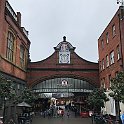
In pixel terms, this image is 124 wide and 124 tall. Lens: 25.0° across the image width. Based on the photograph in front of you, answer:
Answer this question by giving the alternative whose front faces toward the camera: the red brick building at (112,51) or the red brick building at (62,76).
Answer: the red brick building at (62,76)

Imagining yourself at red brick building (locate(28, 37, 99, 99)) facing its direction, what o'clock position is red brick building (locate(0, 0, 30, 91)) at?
red brick building (locate(0, 0, 30, 91)) is roughly at 1 o'clock from red brick building (locate(28, 37, 99, 99)).

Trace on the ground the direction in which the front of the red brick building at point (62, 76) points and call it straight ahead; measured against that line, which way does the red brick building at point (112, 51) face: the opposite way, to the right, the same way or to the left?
to the right

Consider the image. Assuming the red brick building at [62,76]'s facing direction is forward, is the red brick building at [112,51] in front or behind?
in front

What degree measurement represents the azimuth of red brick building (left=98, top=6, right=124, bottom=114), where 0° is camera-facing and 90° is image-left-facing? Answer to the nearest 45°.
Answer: approximately 90°

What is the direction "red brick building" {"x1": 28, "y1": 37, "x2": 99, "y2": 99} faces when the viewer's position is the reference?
facing the viewer

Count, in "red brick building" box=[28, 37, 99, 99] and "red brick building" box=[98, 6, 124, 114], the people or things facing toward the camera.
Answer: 1

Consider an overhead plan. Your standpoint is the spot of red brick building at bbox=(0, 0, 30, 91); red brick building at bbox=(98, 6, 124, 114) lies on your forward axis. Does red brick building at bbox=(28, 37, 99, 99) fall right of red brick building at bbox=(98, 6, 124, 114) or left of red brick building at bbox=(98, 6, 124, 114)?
left

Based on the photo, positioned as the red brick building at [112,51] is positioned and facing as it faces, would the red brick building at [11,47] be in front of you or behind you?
in front
